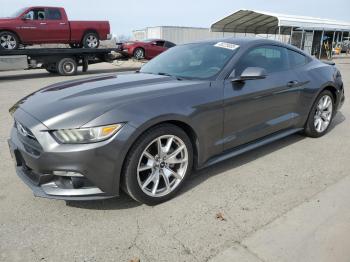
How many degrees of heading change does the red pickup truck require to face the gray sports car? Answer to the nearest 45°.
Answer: approximately 90° to its left

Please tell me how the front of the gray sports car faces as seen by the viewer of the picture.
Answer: facing the viewer and to the left of the viewer

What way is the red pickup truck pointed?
to the viewer's left

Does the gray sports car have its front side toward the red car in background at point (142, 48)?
no

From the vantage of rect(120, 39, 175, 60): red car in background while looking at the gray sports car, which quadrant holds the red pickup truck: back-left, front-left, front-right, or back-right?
front-right

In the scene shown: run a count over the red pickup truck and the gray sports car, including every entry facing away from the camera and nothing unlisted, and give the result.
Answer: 0

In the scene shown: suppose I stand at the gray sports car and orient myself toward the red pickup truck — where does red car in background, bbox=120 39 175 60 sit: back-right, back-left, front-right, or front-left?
front-right

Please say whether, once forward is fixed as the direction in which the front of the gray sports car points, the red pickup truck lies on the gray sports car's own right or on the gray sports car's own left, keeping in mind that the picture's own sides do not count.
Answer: on the gray sports car's own right

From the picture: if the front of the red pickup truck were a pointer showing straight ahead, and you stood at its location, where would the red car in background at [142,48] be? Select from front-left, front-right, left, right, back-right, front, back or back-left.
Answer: back-right

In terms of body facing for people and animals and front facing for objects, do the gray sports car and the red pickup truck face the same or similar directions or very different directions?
same or similar directions
